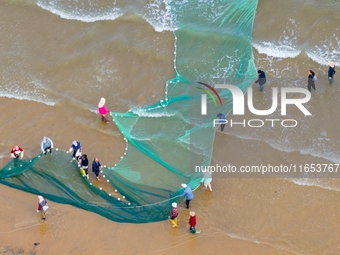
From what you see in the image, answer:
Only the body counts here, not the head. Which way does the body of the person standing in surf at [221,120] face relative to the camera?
to the viewer's left

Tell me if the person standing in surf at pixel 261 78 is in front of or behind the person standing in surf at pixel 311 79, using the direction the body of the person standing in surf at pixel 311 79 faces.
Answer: in front

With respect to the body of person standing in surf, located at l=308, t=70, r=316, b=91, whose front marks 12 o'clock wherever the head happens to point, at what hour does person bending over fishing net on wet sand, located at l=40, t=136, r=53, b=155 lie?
person bending over fishing net on wet sand, located at l=40, t=136, r=53, b=155 is roughly at 11 o'clock from person standing in surf, located at l=308, t=70, r=316, b=91.

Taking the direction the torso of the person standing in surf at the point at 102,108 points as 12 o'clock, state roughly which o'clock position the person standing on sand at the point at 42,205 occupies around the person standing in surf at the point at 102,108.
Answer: the person standing on sand at the point at 42,205 is roughly at 4 o'clock from the person standing in surf at the point at 102,108.

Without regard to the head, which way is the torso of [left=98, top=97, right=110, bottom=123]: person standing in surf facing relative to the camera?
to the viewer's right

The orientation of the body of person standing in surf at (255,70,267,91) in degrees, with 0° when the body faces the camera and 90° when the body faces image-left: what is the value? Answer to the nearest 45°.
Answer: approximately 45°

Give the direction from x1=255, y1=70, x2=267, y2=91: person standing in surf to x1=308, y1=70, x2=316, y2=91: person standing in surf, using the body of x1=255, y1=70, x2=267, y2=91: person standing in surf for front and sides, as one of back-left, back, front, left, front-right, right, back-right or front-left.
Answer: back-left

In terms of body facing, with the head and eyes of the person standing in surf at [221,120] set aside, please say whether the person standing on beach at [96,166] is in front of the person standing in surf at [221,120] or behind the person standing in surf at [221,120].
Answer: in front

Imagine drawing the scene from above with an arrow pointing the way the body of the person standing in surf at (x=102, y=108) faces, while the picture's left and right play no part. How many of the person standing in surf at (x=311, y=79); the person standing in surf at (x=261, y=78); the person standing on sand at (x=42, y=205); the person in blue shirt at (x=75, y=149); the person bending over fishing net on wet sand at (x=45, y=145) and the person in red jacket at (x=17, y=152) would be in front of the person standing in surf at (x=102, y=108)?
2
